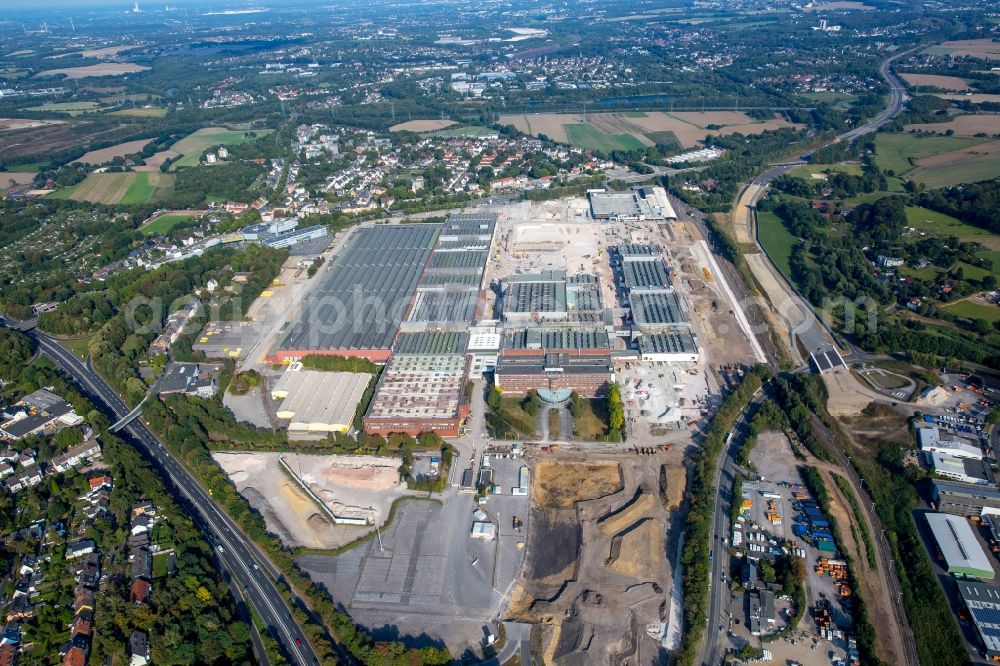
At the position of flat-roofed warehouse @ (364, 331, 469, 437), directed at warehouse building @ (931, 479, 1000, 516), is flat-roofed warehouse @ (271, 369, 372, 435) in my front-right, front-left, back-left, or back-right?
back-right

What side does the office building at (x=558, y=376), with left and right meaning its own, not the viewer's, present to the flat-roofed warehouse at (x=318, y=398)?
right

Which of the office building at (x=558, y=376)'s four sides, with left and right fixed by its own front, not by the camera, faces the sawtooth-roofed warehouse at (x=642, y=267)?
back

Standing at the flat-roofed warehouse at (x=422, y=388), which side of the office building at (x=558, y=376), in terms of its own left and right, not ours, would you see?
right

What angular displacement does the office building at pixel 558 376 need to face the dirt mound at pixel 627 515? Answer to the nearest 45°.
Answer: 0° — it already faces it

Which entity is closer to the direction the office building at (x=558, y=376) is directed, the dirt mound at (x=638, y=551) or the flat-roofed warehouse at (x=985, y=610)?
the dirt mound

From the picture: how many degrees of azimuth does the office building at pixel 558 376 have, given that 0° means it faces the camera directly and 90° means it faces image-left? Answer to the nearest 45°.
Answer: approximately 0°

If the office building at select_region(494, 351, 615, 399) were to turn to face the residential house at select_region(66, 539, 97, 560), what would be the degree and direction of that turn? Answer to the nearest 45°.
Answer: approximately 45° to its right

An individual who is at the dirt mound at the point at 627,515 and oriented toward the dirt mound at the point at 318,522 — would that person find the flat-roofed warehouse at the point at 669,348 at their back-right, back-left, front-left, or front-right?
back-right

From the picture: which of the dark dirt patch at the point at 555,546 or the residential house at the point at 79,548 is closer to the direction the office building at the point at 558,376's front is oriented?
the dark dirt patch

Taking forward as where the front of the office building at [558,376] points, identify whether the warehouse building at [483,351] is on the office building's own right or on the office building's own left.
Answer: on the office building's own right

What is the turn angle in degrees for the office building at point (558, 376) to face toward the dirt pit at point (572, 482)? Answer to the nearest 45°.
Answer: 0° — it already faces it
